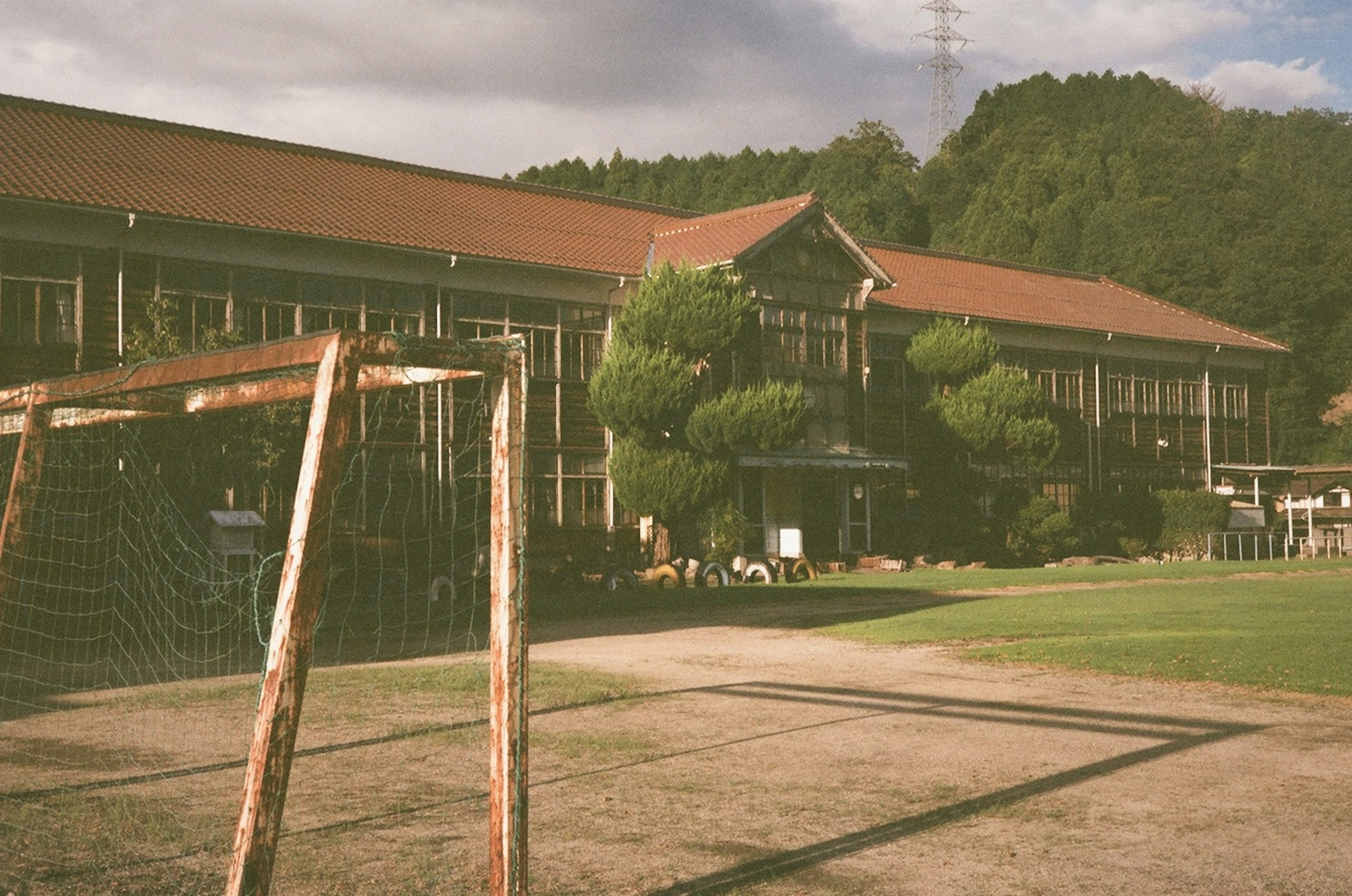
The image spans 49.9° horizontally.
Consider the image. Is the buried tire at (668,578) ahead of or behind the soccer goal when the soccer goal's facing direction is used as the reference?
ahead

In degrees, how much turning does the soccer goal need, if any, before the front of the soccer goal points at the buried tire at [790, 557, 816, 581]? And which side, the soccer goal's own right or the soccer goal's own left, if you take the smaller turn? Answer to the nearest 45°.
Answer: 0° — it already faces it

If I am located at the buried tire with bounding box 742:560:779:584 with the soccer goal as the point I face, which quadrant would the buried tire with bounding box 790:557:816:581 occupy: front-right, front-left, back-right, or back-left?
back-left

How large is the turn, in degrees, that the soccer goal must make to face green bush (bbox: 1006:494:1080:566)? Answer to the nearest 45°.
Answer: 0° — it already faces it

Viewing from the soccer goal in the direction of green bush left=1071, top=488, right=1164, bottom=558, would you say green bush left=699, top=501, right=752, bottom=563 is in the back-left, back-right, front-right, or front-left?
front-left

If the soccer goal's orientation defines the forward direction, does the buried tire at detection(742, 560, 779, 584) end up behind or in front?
in front

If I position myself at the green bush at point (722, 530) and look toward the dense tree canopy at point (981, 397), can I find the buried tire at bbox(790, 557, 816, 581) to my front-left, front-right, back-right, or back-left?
front-right

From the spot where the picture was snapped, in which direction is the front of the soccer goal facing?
facing away from the viewer and to the right of the viewer

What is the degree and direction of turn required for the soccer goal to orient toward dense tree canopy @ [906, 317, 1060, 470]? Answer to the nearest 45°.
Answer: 0° — it already faces it
